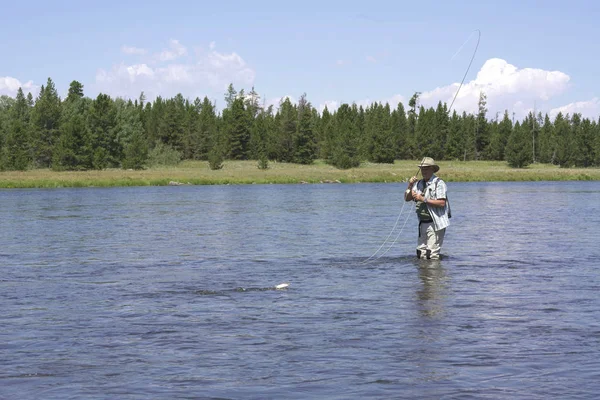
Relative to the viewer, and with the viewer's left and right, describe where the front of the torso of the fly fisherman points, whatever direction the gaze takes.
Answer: facing the viewer and to the left of the viewer
